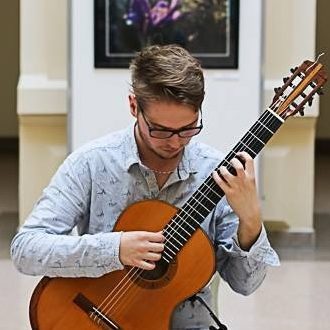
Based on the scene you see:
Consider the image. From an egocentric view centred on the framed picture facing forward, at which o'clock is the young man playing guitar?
The young man playing guitar is roughly at 12 o'clock from the framed picture.

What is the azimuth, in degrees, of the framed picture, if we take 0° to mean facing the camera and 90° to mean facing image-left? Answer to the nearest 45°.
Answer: approximately 0°
